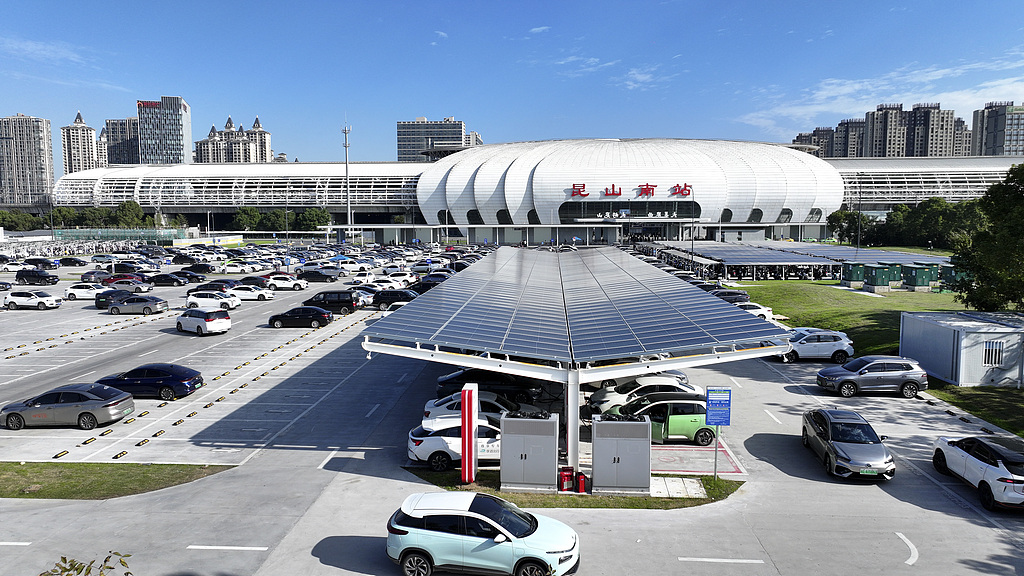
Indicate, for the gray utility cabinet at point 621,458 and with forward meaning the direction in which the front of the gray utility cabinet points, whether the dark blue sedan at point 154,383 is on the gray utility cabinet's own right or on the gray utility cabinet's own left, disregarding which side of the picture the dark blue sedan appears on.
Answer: on the gray utility cabinet's own right

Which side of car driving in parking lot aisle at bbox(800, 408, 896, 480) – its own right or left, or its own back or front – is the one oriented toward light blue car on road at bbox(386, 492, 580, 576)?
right

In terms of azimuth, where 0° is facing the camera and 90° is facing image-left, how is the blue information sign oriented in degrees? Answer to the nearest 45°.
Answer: approximately 0°

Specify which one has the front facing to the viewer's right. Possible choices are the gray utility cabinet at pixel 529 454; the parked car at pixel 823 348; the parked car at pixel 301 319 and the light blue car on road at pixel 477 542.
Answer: the light blue car on road at pixel 477 542

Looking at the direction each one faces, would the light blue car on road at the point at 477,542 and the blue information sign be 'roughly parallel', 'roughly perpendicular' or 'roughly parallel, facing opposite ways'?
roughly perpendicular

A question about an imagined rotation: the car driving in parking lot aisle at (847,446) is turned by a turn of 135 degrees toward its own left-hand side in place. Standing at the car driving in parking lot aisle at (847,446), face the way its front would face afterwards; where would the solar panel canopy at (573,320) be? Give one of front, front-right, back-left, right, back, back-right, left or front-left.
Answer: left

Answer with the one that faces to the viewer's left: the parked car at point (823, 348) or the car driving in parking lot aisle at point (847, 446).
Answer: the parked car at point (823, 348)

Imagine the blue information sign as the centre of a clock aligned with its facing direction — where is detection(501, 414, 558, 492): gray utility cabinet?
The gray utility cabinet is roughly at 2 o'clock from the blue information sign.

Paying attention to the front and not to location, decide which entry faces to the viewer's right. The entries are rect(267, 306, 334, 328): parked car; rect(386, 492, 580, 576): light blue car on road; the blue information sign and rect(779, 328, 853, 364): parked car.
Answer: rect(386, 492, 580, 576): light blue car on road

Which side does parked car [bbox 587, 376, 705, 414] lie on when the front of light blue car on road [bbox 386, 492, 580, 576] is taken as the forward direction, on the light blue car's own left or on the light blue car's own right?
on the light blue car's own left

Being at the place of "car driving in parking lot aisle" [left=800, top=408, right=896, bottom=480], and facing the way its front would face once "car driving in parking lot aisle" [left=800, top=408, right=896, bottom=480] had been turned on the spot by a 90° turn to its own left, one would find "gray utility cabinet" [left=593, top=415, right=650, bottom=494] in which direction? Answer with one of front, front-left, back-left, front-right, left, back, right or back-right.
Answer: back

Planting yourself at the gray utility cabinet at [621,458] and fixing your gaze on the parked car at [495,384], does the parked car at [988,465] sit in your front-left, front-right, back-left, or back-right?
back-right

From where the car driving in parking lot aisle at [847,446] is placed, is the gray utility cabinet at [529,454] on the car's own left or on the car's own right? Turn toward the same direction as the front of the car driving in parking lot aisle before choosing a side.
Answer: on the car's own right

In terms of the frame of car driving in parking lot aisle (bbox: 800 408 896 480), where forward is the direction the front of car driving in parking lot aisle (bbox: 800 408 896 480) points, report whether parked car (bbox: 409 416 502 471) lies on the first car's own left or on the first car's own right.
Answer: on the first car's own right

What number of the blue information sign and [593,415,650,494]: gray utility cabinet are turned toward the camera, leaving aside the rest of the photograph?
2

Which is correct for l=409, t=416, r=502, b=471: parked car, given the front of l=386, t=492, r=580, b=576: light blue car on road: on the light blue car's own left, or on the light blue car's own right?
on the light blue car's own left

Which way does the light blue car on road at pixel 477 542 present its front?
to the viewer's right

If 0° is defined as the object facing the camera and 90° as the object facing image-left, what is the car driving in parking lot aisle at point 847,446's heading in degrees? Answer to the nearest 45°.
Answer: approximately 315°
